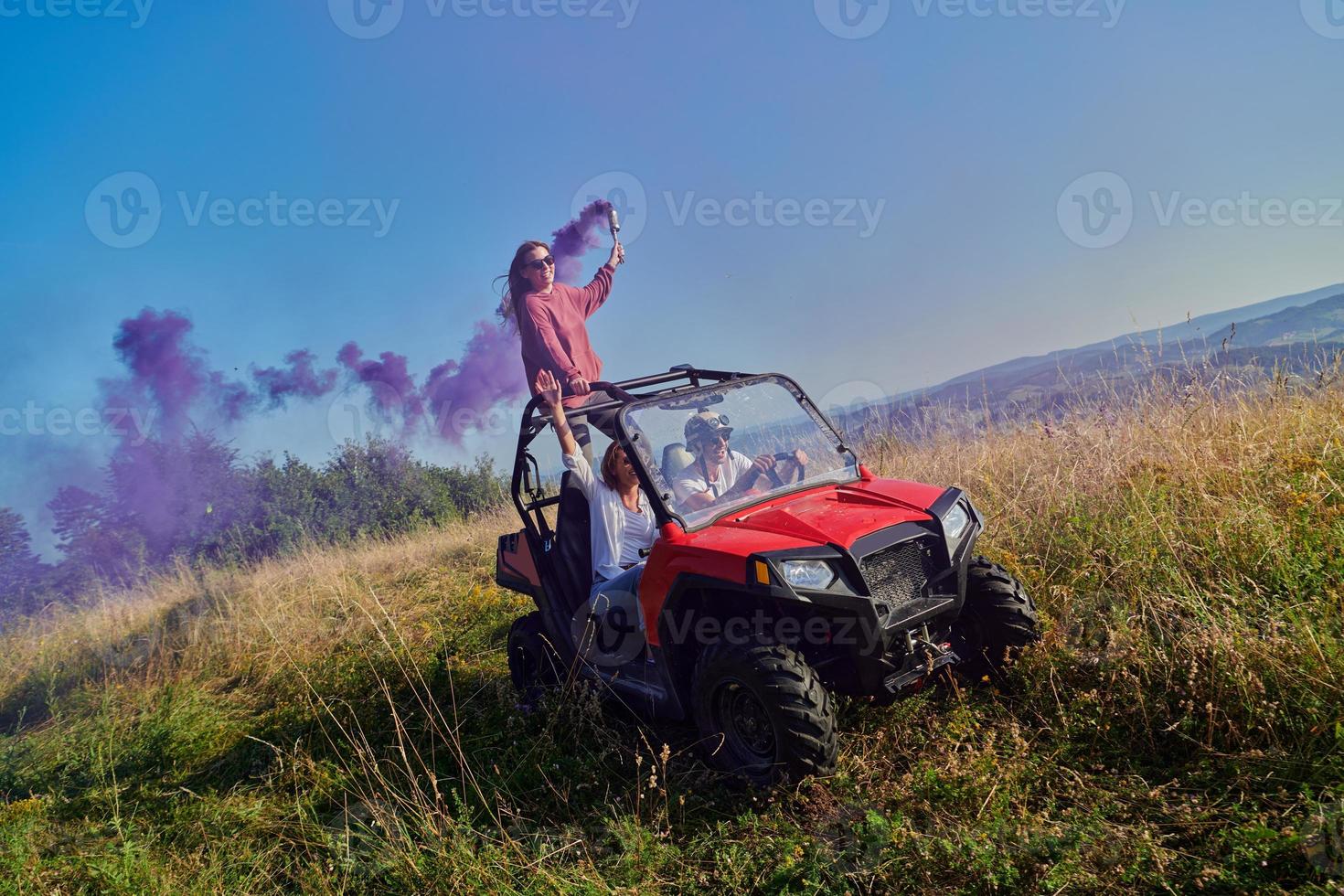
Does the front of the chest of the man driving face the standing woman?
no

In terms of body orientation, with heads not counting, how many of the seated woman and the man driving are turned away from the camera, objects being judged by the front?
0

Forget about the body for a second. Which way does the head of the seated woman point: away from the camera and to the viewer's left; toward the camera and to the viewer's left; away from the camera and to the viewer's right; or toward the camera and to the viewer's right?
toward the camera and to the viewer's right

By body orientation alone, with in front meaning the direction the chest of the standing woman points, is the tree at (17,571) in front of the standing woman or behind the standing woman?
behind

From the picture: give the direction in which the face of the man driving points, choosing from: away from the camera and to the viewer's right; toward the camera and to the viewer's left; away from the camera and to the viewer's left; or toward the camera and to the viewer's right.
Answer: toward the camera and to the viewer's right

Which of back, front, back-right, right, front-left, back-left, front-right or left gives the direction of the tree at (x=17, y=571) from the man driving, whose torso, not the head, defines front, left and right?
back

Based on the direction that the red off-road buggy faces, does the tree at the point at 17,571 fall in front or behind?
behind

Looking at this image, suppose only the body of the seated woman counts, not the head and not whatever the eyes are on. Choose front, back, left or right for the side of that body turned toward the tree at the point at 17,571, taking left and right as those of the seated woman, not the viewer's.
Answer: back

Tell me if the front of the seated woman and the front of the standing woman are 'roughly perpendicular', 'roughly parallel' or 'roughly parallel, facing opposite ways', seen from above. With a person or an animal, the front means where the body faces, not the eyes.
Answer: roughly parallel

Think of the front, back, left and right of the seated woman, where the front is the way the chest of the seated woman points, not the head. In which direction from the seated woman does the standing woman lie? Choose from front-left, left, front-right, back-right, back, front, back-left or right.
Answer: back-left

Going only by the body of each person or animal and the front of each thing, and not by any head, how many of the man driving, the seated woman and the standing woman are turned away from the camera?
0

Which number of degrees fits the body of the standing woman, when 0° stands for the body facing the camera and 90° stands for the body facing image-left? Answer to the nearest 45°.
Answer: approximately 315°
